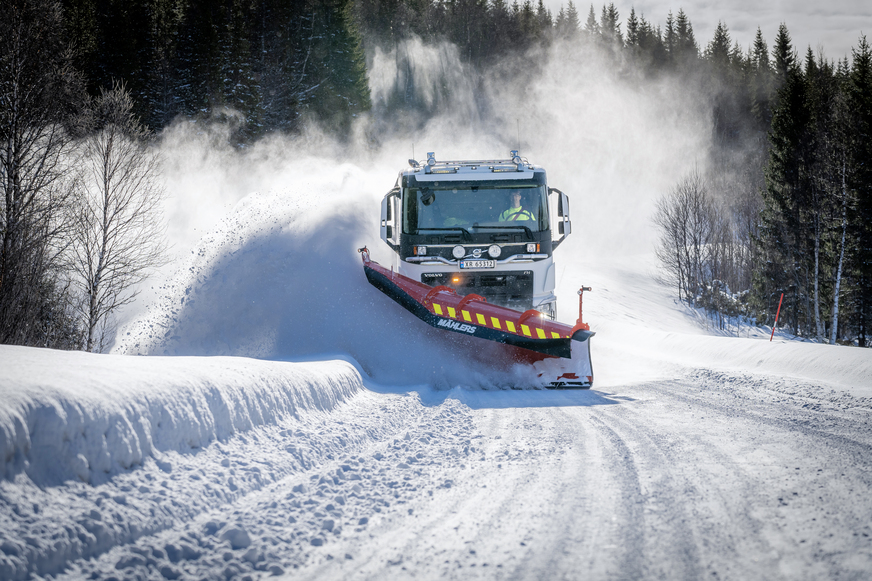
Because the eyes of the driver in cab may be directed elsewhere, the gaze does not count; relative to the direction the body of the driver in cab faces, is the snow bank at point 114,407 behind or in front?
in front

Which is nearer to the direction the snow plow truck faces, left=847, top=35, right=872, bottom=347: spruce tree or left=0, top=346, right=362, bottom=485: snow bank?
the snow bank

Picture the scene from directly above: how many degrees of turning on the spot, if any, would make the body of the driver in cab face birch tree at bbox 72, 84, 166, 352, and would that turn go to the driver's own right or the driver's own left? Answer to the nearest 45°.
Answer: approximately 135° to the driver's own right

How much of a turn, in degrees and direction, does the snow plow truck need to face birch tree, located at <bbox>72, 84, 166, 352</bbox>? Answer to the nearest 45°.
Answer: approximately 135° to its right

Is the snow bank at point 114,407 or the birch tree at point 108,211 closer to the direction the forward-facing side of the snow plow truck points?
the snow bank

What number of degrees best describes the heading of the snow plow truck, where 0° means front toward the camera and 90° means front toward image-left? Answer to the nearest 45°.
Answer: approximately 0°

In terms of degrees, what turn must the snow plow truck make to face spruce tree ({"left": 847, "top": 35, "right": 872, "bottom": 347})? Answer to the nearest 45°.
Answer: approximately 135° to its left

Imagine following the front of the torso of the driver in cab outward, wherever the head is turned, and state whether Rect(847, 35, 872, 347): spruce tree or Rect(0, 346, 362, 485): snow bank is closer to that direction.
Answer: the snow bank

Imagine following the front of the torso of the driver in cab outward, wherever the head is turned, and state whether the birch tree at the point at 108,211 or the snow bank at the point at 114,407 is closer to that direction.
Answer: the snow bank

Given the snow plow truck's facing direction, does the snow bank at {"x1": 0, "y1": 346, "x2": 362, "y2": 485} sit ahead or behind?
ahead
